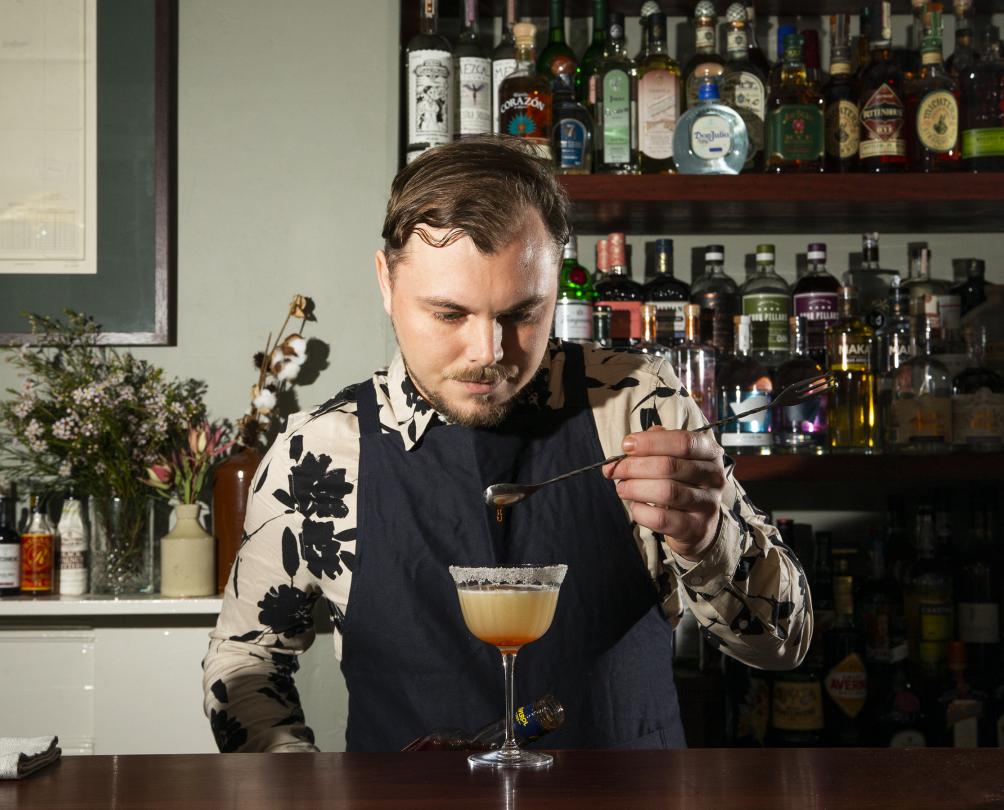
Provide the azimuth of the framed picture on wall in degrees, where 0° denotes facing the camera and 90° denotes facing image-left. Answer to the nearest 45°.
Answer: approximately 0°

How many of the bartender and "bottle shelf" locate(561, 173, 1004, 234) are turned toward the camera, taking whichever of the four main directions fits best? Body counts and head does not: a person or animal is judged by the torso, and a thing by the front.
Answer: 2

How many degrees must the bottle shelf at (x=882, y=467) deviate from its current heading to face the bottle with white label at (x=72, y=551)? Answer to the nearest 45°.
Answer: approximately 90° to its right

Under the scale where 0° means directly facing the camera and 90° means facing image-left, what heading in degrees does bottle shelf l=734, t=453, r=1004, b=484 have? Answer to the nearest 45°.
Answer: approximately 0°

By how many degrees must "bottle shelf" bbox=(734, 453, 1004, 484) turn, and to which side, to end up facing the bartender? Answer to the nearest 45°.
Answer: approximately 45° to its right

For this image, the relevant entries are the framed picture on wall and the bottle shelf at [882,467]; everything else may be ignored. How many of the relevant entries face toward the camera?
2
